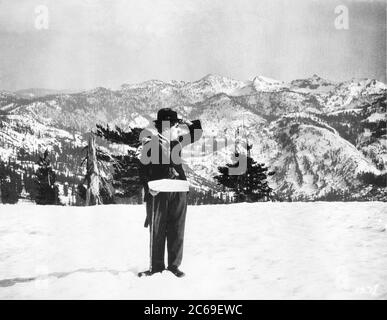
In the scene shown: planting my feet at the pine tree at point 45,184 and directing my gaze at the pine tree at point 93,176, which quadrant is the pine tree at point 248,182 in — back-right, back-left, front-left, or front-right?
front-left

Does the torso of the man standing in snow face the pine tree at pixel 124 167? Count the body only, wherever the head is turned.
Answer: no

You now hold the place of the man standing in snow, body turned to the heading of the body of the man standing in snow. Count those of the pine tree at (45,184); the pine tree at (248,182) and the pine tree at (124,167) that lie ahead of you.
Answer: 0

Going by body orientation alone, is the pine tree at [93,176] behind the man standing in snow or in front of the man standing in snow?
behind

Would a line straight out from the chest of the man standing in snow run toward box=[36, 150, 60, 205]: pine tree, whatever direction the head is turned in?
no

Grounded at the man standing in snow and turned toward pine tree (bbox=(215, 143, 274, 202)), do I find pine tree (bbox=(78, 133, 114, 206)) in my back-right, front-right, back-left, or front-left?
front-left

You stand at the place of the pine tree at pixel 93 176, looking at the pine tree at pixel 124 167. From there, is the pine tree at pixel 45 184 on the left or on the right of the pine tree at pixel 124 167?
left

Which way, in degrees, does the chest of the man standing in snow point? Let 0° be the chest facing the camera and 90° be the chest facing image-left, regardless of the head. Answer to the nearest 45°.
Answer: approximately 315°

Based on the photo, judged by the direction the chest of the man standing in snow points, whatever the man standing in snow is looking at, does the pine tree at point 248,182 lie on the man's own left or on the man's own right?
on the man's own left

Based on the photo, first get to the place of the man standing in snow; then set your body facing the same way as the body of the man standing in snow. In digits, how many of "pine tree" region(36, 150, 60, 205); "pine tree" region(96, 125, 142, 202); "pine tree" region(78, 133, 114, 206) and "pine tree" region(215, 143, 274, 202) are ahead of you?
0
